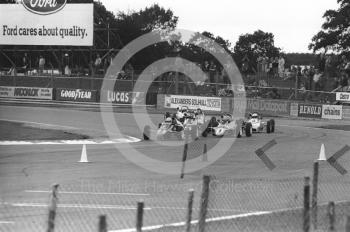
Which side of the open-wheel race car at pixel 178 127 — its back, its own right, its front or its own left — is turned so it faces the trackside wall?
back

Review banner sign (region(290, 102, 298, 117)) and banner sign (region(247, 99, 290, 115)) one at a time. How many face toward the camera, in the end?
2

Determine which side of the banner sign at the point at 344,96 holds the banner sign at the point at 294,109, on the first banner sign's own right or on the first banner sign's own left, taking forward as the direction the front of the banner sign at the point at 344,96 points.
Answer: on the first banner sign's own right

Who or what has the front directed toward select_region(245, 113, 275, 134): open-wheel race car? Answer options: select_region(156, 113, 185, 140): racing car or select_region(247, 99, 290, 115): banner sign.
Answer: the banner sign

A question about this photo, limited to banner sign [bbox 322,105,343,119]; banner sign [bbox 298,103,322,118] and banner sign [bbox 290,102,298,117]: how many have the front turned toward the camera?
3

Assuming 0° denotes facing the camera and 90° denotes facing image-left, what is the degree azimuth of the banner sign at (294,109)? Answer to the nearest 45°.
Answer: approximately 0°

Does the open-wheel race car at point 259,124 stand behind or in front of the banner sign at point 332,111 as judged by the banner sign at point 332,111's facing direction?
in front

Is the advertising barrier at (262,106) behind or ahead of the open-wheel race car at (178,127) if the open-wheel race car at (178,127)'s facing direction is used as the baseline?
behind
